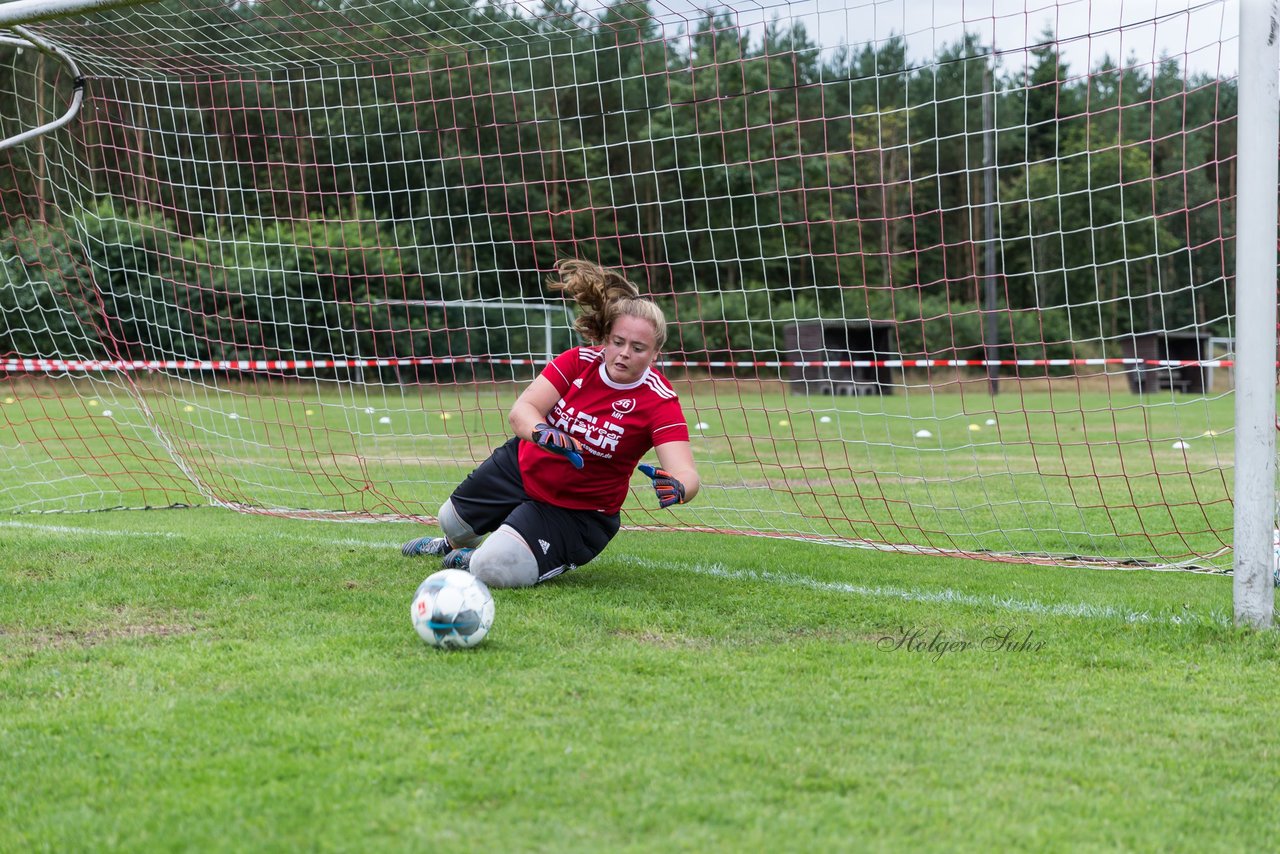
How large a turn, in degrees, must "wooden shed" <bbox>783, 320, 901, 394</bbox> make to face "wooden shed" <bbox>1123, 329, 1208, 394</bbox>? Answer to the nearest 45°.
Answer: approximately 135° to its left

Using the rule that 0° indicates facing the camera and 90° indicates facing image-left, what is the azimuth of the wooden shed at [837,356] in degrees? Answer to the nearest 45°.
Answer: approximately 0°

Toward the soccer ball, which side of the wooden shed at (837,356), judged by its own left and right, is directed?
front

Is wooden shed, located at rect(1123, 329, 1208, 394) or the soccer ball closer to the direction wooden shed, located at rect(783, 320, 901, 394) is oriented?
the soccer ball
